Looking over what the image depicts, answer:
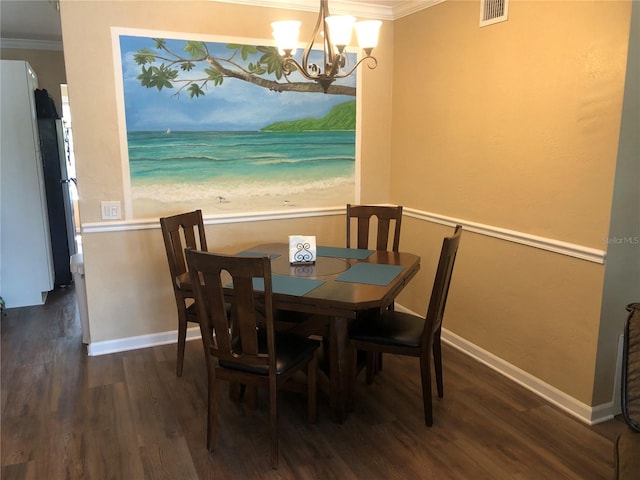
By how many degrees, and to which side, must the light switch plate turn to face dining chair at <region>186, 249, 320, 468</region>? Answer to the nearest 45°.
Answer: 0° — it already faces it

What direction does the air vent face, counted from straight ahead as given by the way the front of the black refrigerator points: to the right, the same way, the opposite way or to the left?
the opposite way

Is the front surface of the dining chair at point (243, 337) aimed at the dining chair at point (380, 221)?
yes

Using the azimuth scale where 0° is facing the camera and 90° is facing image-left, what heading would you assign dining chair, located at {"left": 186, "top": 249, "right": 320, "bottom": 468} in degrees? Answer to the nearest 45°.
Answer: approximately 225°

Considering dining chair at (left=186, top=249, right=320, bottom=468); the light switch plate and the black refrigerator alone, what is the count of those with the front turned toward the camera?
1

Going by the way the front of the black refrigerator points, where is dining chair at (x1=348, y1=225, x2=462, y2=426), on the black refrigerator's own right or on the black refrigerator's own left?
on the black refrigerator's own right

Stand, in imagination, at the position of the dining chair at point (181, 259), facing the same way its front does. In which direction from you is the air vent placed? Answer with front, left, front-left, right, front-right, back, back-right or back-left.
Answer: front-left

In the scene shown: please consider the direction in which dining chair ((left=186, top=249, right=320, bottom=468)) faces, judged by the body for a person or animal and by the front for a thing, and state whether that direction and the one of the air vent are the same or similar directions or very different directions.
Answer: very different directions

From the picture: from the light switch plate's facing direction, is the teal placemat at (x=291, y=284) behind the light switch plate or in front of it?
in front

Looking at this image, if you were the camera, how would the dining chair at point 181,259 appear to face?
facing the viewer and to the right of the viewer

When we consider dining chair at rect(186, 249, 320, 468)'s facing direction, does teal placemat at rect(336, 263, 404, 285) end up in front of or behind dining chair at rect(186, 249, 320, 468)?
in front

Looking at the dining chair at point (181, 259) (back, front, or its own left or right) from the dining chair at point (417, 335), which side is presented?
front

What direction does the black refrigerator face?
to the viewer's right

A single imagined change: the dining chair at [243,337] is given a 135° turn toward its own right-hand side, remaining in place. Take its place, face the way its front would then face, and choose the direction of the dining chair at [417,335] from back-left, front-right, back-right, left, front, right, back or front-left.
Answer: left

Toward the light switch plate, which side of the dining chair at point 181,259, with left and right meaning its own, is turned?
back
